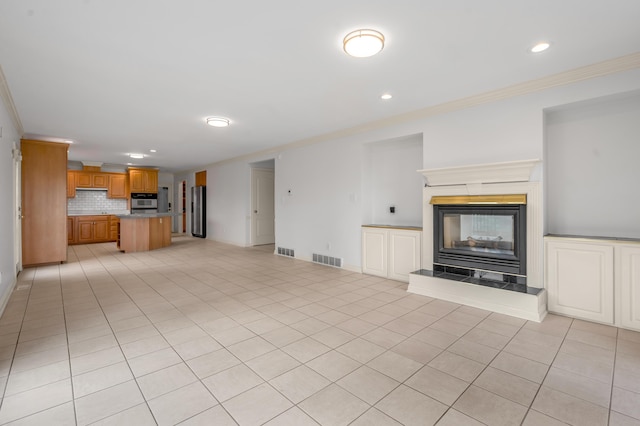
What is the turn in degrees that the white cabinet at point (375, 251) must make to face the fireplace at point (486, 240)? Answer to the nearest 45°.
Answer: approximately 90° to its left

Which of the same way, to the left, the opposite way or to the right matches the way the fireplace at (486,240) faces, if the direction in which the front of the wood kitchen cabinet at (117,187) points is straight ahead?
to the right

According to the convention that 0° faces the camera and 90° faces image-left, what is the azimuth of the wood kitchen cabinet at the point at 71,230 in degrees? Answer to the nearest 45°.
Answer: approximately 0°

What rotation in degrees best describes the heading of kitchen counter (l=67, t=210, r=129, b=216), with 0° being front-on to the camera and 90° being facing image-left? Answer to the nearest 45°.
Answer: approximately 0°

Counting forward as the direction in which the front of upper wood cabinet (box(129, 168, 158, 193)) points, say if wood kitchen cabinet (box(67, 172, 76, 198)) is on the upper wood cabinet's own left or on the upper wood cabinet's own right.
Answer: on the upper wood cabinet's own right

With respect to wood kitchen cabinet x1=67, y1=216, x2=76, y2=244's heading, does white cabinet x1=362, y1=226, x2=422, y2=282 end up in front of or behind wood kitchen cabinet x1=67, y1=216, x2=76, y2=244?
in front

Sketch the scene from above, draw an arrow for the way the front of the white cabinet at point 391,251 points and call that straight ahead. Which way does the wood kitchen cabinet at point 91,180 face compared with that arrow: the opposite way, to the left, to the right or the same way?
to the left
